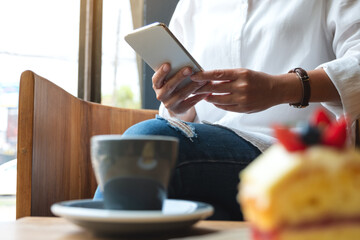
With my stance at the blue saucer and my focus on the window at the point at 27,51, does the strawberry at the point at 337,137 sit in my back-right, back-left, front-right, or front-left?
back-right

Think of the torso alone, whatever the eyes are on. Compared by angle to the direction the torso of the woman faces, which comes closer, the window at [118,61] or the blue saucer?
the blue saucer

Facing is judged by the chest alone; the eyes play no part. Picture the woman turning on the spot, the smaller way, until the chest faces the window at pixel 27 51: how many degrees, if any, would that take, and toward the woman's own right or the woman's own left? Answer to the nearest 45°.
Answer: approximately 90° to the woman's own right

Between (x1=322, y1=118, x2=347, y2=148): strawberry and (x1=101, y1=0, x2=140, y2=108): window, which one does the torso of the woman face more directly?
the strawberry

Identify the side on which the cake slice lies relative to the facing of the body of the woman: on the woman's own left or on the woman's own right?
on the woman's own left

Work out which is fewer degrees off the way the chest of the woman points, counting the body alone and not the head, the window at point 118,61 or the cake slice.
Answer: the cake slice

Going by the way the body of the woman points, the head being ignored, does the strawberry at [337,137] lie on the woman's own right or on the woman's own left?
on the woman's own left

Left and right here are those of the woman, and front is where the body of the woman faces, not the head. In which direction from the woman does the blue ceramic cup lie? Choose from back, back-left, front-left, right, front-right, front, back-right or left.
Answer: front-left

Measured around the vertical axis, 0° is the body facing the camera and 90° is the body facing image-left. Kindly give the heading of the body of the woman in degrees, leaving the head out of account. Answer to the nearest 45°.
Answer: approximately 45°

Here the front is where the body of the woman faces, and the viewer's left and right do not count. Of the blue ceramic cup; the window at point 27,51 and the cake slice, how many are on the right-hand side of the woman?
1

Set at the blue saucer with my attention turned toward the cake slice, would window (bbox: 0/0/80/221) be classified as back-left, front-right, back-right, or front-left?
back-left

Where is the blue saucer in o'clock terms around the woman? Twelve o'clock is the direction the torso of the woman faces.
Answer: The blue saucer is roughly at 11 o'clock from the woman.

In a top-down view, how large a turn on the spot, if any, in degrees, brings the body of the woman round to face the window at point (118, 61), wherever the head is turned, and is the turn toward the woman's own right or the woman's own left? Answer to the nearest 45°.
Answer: approximately 90° to the woman's own right

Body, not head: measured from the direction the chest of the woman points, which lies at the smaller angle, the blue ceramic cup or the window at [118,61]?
the blue ceramic cup
